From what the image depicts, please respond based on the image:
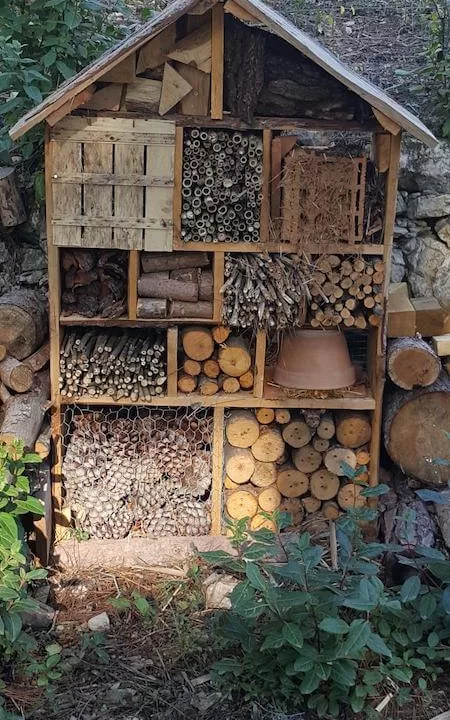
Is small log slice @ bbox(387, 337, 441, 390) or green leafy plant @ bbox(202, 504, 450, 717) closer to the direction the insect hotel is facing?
the green leafy plant

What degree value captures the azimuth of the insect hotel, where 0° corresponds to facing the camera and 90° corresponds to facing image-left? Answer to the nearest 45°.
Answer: approximately 0°

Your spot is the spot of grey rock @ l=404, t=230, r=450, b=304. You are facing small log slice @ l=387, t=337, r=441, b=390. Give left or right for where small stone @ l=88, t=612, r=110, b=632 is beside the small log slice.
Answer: right

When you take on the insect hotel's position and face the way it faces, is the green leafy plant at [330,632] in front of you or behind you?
in front

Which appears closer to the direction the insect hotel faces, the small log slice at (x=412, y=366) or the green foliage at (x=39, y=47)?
the small log slice

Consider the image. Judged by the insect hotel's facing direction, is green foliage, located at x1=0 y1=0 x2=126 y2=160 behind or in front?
behind

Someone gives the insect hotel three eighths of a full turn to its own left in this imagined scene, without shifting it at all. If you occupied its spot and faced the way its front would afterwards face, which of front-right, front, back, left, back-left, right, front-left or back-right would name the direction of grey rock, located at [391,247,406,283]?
front

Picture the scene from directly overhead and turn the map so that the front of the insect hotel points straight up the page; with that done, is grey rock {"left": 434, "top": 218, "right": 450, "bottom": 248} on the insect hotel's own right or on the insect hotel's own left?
on the insect hotel's own left

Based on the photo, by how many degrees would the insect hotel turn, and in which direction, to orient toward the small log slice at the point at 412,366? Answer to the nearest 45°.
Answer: approximately 90° to its left

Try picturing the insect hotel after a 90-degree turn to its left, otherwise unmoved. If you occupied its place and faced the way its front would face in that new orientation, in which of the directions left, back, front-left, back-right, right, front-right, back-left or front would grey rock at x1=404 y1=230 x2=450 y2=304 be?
front-left
